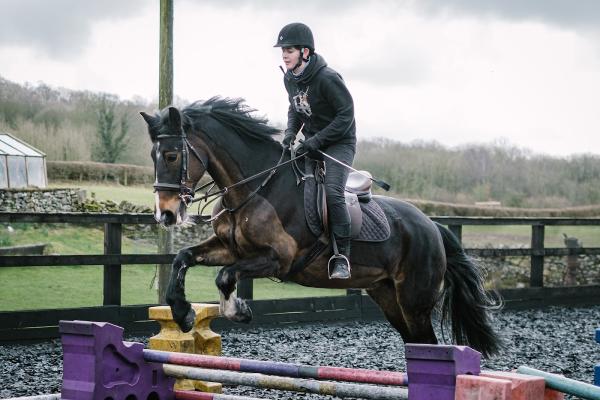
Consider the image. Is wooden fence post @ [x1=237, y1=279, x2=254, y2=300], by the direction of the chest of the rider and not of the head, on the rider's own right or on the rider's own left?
on the rider's own right

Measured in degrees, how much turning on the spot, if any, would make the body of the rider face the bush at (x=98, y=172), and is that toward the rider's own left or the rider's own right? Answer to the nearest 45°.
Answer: approximately 90° to the rider's own right

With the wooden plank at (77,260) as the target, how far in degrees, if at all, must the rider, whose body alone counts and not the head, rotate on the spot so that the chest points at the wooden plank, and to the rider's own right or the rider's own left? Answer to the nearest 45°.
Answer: approximately 90° to the rider's own right

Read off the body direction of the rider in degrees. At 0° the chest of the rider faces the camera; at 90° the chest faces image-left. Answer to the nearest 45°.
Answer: approximately 45°

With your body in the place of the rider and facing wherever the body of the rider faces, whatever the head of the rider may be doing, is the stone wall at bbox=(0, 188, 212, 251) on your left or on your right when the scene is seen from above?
on your right

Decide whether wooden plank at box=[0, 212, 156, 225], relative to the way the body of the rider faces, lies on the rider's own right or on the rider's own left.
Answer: on the rider's own right

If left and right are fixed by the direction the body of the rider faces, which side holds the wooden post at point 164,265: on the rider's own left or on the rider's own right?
on the rider's own right
